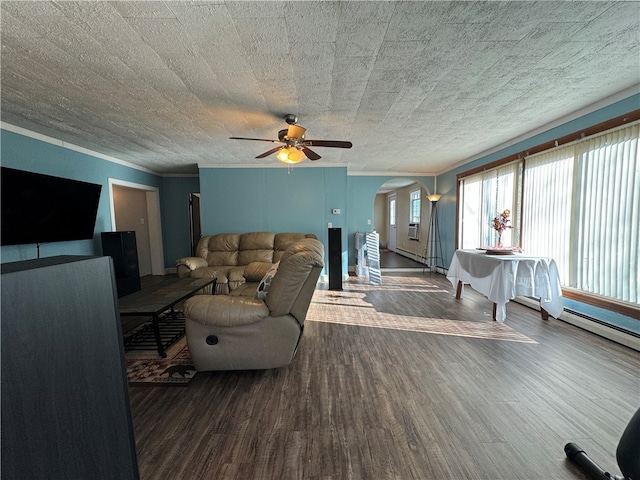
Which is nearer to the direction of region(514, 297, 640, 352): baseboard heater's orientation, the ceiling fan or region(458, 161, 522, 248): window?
the ceiling fan

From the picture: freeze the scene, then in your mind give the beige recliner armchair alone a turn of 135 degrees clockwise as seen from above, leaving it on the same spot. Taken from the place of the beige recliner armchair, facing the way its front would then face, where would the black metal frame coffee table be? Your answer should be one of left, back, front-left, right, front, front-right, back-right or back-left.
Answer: left

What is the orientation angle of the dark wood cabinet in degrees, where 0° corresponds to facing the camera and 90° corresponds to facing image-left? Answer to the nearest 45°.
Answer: approximately 270°

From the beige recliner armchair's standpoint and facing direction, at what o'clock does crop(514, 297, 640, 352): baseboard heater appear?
The baseboard heater is roughly at 6 o'clock from the beige recliner armchair.

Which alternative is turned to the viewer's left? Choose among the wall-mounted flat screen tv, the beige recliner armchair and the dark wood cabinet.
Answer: the beige recliner armchair

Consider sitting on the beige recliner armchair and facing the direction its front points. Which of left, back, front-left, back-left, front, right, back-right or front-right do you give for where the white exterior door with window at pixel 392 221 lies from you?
back-right

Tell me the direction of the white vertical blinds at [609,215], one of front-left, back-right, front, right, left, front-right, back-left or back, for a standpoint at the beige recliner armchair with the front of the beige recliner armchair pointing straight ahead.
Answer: back

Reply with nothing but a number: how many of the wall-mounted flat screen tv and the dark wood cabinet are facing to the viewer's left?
0

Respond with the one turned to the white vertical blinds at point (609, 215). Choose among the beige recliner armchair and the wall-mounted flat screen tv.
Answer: the wall-mounted flat screen tv

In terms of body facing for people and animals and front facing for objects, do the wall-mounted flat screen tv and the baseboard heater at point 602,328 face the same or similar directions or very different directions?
very different directions

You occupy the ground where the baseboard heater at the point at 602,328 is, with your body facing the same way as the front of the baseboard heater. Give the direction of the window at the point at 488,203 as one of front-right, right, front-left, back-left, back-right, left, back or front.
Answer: right

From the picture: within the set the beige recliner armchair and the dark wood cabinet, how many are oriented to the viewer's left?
1

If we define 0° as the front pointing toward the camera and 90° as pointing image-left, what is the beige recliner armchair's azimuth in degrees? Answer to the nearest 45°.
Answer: approximately 90°

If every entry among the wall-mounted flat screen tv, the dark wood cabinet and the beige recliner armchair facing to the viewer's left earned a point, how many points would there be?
1

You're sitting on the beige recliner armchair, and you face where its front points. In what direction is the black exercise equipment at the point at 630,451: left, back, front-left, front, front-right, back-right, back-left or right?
back-left

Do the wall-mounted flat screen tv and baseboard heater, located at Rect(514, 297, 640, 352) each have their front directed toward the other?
yes

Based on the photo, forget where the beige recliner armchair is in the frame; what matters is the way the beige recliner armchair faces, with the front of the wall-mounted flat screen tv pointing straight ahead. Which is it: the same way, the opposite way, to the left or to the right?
the opposite way
